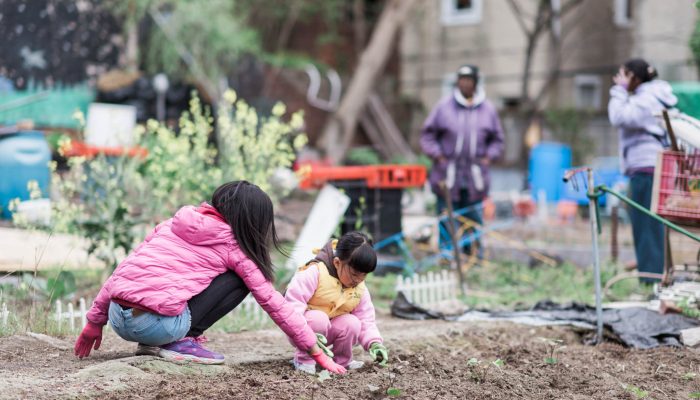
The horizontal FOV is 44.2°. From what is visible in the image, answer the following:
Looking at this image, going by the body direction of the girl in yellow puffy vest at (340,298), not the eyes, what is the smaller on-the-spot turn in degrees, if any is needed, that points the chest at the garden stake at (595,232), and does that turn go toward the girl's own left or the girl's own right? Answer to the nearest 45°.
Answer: approximately 90° to the girl's own left

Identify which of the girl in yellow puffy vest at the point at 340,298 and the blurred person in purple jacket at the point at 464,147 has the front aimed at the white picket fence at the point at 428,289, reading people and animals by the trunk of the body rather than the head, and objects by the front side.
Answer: the blurred person in purple jacket

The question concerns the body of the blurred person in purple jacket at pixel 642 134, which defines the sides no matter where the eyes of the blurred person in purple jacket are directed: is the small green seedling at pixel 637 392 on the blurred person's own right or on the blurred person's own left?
on the blurred person's own left

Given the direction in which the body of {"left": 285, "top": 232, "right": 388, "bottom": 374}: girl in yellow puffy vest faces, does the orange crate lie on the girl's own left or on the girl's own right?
on the girl's own left

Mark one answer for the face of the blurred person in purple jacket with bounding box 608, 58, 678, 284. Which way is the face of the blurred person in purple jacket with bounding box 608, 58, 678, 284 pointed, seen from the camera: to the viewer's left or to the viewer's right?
to the viewer's left

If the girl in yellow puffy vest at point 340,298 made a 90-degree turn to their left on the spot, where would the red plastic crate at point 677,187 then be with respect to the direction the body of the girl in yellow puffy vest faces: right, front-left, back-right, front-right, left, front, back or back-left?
front

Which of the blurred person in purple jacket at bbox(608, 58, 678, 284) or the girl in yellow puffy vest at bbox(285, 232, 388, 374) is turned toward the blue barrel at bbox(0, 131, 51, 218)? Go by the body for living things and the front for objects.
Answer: the blurred person in purple jacket

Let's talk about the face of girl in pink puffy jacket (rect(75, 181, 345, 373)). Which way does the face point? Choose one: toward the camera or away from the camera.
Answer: away from the camera

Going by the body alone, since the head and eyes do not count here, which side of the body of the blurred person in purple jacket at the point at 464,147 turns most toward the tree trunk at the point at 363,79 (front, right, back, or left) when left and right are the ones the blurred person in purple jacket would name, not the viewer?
back

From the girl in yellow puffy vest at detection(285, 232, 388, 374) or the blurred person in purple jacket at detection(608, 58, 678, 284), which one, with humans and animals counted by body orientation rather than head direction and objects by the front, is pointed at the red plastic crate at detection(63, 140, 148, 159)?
the blurred person in purple jacket

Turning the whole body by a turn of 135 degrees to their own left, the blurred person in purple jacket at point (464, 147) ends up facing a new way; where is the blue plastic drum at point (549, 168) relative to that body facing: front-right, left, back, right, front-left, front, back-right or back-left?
front-left

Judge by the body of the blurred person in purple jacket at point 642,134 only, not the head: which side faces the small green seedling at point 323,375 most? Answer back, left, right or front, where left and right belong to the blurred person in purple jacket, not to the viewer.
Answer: left

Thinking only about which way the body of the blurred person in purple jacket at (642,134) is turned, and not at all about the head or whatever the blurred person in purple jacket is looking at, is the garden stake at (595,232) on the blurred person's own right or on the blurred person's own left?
on the blurred person's own left

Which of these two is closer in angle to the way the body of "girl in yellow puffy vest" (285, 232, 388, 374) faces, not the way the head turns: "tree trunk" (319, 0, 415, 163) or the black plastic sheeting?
the black plastic sheeting

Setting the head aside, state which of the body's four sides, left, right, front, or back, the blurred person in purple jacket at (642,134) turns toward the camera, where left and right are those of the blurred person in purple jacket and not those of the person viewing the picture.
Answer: left

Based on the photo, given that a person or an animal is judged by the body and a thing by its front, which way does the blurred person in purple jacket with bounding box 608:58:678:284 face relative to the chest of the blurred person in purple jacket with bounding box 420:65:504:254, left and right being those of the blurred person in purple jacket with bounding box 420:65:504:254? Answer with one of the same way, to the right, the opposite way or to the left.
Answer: to the right

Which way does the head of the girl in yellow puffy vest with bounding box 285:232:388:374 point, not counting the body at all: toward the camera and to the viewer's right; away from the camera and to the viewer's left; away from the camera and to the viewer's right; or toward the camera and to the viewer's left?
toward the camera and to the viewer's right
